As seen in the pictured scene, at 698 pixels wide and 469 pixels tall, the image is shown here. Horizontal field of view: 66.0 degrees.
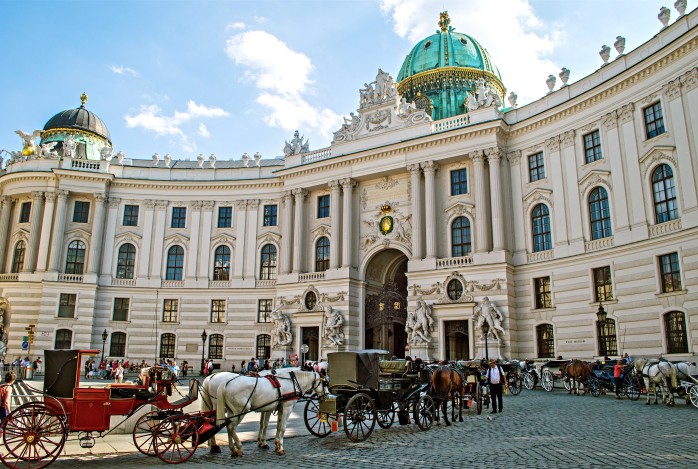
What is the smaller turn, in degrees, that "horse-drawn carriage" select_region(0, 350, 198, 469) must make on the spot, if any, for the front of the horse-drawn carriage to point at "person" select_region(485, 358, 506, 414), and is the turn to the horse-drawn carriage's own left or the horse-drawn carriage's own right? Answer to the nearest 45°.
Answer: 0° — it already faces them

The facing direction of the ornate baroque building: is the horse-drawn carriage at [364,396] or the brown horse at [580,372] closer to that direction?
the horse-drawn carriage

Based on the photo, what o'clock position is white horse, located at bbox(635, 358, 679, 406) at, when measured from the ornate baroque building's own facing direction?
The white horse is roughly at 10 o'clock from the ornate baroque building.

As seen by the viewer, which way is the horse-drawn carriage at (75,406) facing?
to the viewer's right

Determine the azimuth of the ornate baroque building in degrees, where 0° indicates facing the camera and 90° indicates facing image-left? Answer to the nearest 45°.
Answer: approximately 45°

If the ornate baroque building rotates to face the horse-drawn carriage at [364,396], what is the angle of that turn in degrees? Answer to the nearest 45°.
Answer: approximately 45° to its left

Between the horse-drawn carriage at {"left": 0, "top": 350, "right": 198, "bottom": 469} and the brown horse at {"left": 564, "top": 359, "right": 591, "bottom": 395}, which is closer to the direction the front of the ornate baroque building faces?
the horse-drawn carriage
